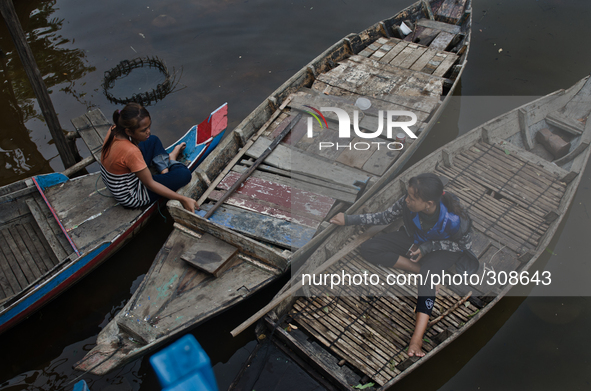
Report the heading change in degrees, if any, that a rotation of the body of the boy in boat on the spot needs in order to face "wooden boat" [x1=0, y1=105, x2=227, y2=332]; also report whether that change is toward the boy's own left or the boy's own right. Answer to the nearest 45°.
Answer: approximately 45° to the boy's own right

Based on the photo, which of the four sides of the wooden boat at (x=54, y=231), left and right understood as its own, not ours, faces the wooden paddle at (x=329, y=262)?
right

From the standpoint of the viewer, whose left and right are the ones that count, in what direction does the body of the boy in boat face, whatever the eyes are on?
facing the viewer and to the left of the viewer

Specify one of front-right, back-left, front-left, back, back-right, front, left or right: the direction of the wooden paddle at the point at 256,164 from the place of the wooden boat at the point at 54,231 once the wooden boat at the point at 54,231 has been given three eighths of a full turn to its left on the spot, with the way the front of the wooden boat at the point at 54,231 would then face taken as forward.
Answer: back

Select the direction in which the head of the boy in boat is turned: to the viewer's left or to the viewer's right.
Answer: to the viewer's left

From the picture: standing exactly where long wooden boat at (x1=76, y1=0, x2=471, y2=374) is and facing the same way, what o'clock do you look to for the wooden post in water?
The wooden post in water is roughly at 2 o'clock from the long wooden boat.

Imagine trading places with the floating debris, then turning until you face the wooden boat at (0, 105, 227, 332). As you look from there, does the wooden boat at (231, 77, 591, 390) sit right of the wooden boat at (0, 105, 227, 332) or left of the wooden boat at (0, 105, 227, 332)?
left

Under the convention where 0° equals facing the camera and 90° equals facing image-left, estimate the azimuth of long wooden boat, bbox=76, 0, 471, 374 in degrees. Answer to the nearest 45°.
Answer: approximately 45°

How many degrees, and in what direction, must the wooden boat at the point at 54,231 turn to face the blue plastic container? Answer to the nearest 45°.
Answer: approximately 135° to its right

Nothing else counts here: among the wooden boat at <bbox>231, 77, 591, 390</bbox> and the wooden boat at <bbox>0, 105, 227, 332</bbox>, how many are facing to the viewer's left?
0

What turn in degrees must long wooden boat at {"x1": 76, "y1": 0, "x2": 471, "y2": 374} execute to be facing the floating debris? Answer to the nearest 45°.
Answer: approximately 90° to its right

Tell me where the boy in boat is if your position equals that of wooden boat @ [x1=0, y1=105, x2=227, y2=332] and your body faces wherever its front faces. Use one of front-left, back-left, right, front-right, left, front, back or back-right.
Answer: right
